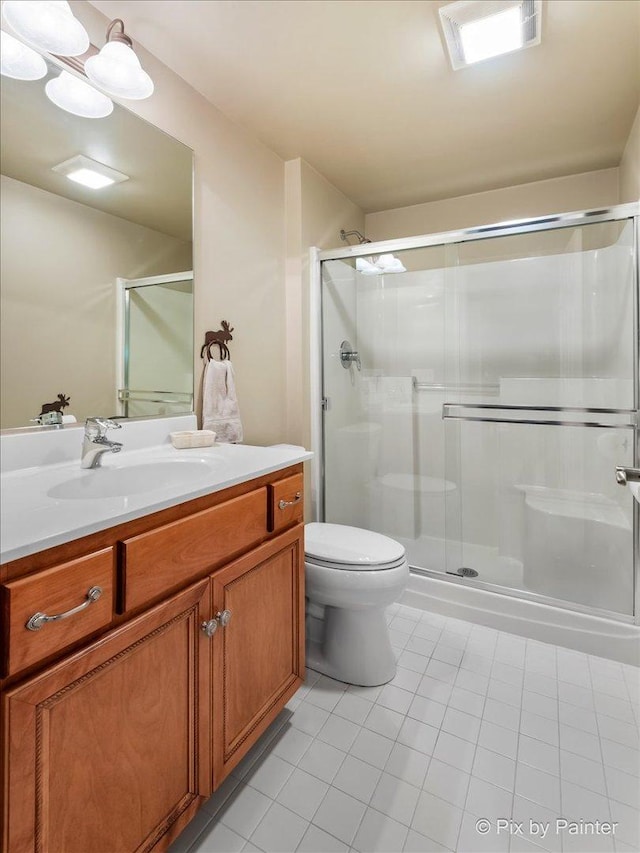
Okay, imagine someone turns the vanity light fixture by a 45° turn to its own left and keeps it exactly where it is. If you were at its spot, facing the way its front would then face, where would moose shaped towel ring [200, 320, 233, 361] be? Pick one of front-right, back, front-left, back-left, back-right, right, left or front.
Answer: front-left

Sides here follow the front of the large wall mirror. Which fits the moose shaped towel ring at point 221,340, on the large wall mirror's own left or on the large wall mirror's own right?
on the large wall mirror's own left

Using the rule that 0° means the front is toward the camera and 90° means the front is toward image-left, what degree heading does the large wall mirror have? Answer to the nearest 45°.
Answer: approximately 315°

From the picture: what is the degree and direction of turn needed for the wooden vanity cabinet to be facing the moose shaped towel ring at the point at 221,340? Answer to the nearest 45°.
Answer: approximately 135° to its left

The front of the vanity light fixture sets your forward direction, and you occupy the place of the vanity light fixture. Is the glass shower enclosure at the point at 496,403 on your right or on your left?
on your left

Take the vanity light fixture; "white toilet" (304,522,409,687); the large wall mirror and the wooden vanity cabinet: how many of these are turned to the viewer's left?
0

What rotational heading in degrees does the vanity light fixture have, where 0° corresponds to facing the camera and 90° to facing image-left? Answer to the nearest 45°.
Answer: approximately 315°
